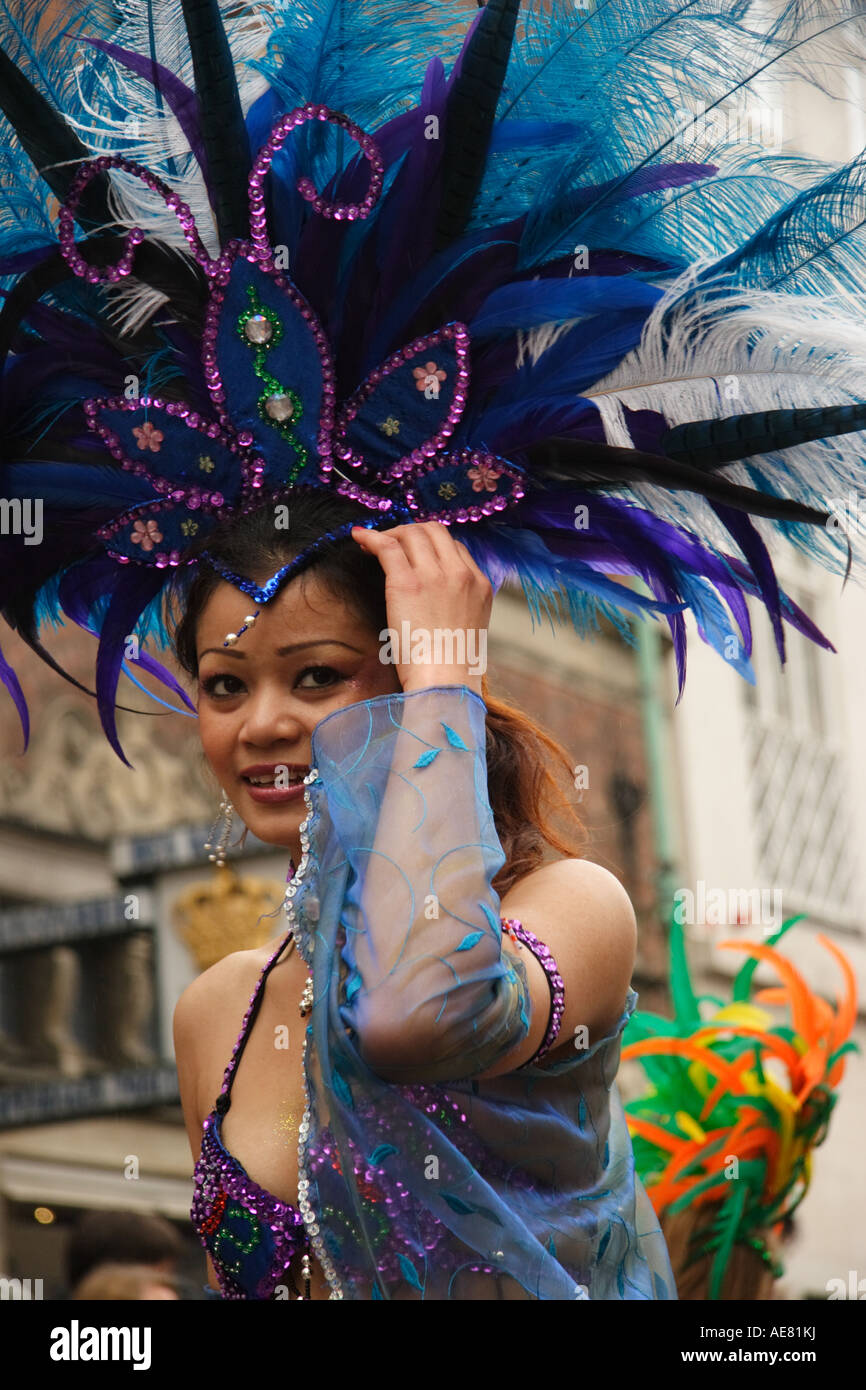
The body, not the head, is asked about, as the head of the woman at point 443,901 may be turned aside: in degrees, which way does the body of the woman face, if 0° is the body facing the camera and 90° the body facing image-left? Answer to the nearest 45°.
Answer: approximately 45°

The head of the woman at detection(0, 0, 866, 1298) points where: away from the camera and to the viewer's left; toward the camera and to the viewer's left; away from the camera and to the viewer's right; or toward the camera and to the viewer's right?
toward the camera and to the viewer's left

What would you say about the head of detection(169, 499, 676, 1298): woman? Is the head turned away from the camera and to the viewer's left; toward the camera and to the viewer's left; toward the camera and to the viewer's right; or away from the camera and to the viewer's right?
toward the camera and to the viewer's left
